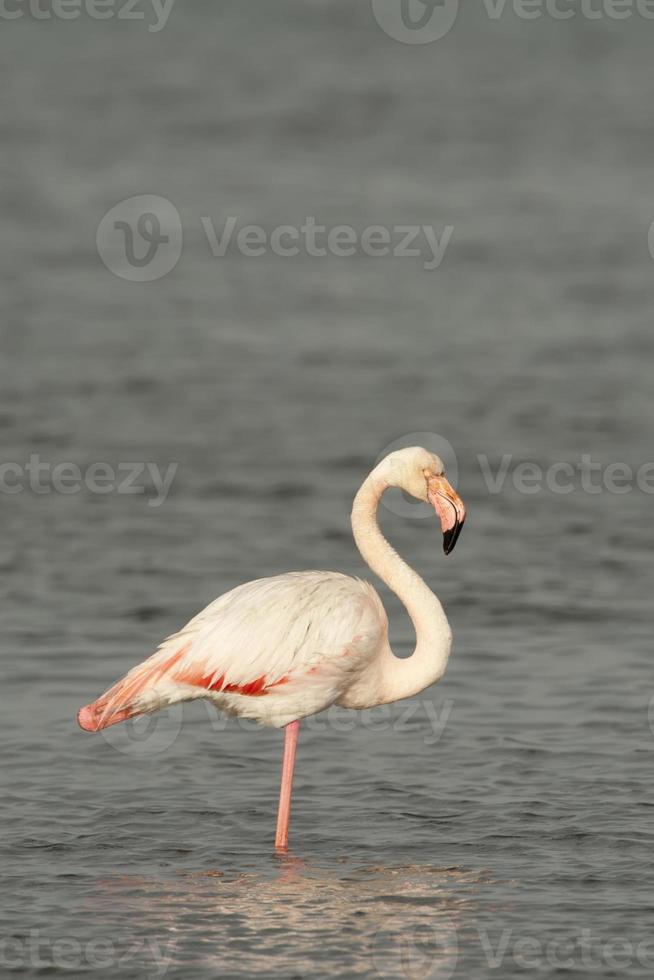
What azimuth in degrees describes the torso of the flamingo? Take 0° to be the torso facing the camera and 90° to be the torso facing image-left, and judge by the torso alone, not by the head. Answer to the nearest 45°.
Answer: approximately 270°
